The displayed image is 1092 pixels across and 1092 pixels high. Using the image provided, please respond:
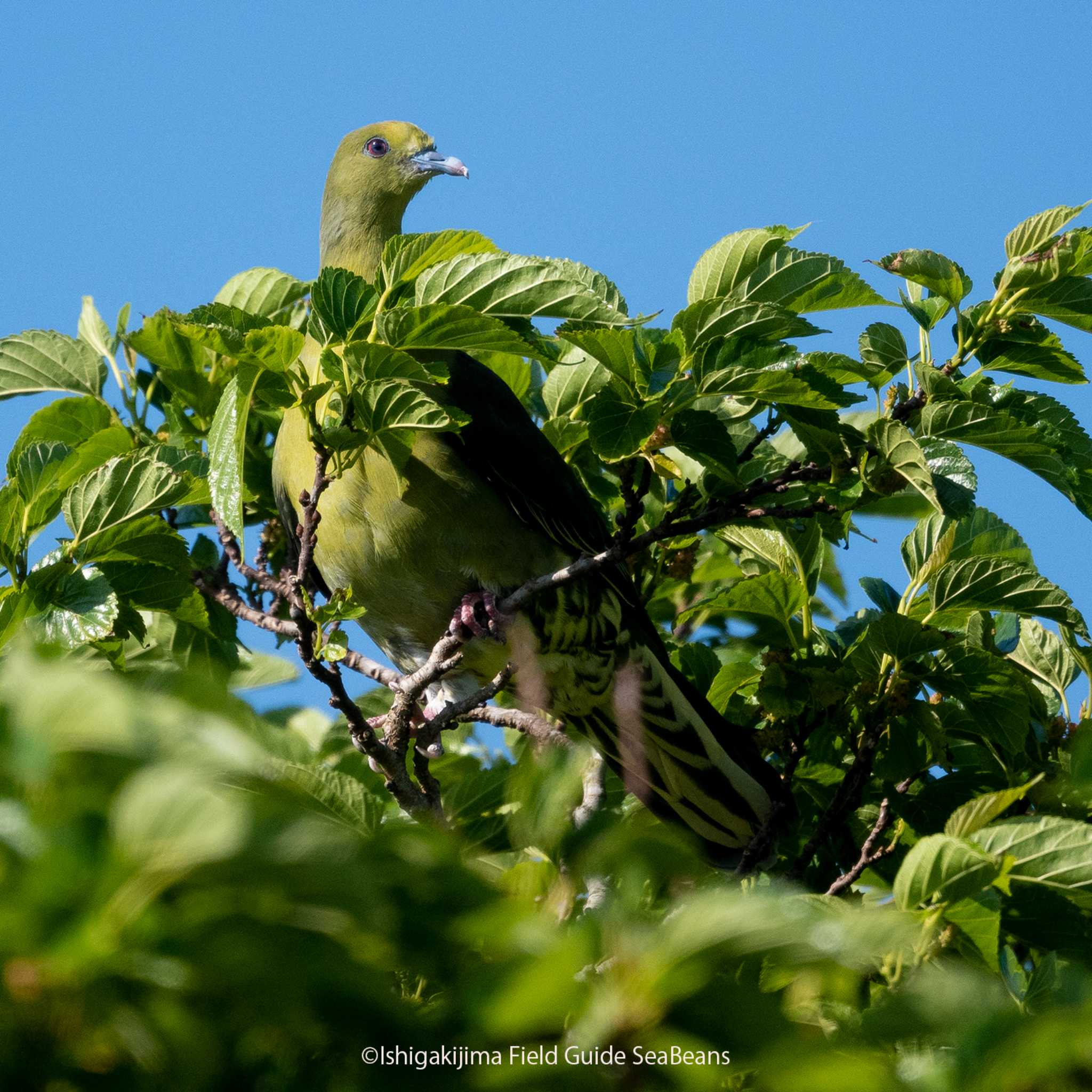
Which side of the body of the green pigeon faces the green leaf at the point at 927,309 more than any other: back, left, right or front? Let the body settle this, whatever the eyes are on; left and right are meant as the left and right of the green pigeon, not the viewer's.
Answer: left

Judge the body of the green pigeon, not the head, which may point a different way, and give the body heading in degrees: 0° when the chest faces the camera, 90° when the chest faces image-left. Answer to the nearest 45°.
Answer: approximately 45°

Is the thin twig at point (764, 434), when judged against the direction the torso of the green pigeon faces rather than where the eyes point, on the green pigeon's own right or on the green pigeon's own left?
on the green pigeon's own left
